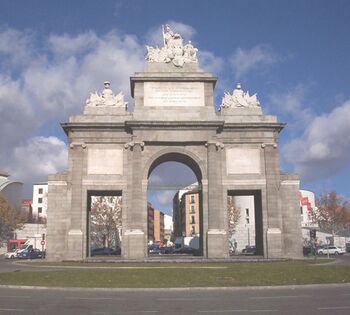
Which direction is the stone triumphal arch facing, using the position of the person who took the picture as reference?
facing the viewer
